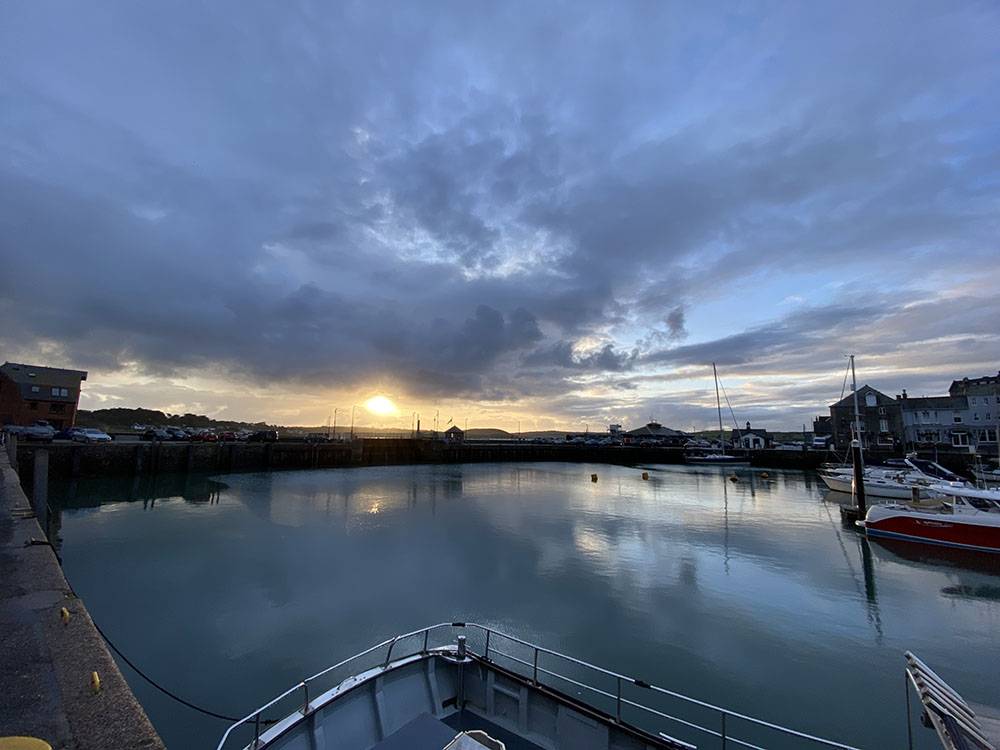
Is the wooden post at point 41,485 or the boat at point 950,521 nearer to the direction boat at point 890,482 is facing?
the wooden post

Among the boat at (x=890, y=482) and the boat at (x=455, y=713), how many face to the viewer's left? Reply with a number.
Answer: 1

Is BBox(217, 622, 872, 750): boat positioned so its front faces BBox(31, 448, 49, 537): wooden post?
no

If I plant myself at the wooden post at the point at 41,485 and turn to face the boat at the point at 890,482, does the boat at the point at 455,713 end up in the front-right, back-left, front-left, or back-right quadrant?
front-right

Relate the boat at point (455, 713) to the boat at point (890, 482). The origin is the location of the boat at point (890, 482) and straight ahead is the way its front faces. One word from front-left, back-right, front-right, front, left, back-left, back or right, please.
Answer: left

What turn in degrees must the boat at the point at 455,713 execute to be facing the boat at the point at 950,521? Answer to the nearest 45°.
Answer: approximately 45° to its right

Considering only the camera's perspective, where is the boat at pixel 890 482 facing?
facing to the left of the viewer

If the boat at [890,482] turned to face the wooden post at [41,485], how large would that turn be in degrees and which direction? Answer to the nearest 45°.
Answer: approximately 45° to its left

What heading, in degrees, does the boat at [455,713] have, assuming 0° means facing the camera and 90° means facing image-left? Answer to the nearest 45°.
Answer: approximately 180°

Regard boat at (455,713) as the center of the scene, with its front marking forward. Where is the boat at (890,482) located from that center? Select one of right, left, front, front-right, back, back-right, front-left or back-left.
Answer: front-right

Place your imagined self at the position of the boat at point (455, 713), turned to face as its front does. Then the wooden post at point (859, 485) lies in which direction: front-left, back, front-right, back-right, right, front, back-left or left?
front-right
